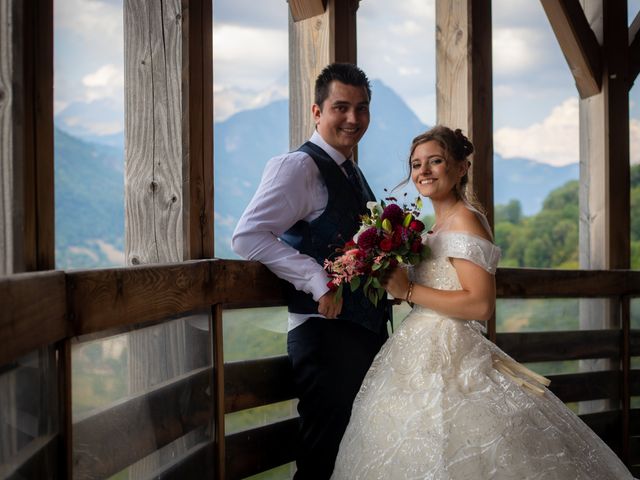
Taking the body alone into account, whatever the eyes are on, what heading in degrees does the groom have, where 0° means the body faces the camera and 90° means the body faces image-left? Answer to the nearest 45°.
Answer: approximately 315°

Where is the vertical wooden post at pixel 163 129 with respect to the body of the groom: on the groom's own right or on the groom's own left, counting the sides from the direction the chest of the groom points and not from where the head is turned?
on the groom's own right

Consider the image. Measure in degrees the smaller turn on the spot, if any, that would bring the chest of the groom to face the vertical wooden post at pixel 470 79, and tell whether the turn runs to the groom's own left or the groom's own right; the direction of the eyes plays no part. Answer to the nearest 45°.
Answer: approximately 90° to the groom's own left

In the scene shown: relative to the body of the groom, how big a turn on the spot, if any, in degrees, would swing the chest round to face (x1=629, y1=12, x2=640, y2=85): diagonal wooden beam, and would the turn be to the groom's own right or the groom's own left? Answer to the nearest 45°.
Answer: approximately 90° to the groom's own left

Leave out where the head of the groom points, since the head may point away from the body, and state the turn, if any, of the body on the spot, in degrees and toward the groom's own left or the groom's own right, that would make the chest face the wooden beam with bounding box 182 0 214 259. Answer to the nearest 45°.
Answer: approximately 90° to the groom's own right

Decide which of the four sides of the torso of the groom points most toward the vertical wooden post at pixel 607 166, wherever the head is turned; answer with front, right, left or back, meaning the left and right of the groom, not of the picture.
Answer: left

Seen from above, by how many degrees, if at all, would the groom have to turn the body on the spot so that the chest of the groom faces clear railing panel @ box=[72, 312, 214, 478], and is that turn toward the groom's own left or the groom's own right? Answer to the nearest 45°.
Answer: approximately 90° to the groom's own right

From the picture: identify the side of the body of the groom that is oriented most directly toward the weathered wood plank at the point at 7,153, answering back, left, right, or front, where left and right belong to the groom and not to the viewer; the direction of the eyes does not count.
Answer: right

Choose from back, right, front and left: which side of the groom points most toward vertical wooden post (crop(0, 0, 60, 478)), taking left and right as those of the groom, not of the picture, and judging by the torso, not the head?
right
